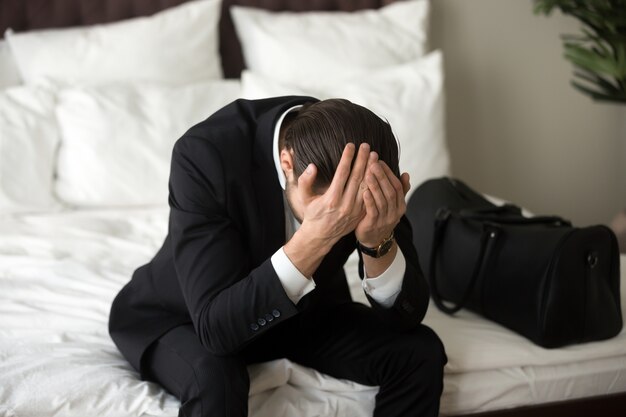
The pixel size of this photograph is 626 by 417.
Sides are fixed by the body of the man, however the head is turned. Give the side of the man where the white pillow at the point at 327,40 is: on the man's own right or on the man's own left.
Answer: on the man's own left

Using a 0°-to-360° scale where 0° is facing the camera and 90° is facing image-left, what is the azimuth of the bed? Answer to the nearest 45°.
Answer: approximately 0°

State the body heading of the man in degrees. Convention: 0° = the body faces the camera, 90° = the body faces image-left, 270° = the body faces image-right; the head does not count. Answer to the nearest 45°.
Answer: approximately 315°

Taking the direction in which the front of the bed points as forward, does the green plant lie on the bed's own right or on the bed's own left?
on the bed's own left

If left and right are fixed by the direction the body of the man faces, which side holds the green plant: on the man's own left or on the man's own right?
on the man's own left

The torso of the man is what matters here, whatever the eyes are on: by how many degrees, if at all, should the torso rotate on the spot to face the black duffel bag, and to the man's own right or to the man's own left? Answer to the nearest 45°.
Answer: approximately 90° to the man's own left

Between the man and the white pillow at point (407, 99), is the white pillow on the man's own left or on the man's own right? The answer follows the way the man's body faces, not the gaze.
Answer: on the man's own left

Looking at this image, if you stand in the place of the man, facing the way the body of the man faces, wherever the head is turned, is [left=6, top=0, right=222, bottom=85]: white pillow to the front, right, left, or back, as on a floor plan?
back

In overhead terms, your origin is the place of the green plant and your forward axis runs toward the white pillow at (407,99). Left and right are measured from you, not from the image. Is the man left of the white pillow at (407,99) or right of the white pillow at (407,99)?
left

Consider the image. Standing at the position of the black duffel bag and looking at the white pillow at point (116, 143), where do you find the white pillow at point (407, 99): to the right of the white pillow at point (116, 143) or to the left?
right
